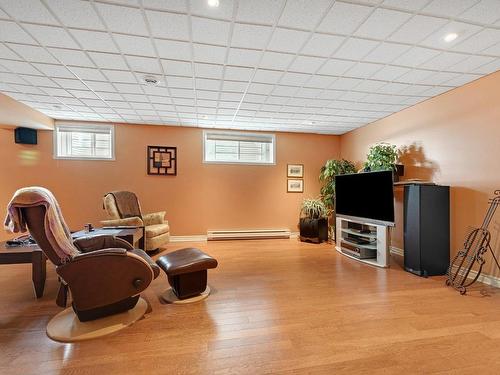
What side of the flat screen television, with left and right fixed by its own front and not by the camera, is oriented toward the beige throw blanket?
front

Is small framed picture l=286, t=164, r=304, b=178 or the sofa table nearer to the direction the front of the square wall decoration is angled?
the sofa table

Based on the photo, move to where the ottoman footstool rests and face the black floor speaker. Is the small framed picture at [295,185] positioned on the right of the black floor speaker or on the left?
left

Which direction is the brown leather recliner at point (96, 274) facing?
to the viewer's right

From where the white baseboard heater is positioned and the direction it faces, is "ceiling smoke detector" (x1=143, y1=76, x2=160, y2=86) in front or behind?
in front

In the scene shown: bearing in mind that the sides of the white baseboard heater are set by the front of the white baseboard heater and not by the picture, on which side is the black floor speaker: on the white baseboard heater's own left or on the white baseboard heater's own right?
on the white baseboard heater's own left

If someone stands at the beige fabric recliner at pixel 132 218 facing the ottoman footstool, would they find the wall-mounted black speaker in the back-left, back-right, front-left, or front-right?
back-right

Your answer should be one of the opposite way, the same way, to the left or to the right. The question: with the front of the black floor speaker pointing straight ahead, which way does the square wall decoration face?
to the left

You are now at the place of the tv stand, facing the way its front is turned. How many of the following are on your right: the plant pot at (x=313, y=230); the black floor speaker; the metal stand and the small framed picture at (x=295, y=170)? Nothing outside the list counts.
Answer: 2

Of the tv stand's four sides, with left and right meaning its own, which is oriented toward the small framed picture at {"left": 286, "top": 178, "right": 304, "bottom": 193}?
right

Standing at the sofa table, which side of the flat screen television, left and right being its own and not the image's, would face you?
front
